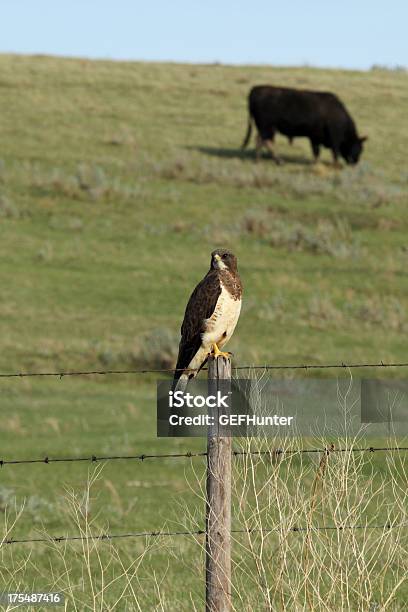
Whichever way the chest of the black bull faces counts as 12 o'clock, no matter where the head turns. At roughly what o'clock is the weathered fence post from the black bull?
The weathered fence post is roughly at 3 o'clock from the black bull.

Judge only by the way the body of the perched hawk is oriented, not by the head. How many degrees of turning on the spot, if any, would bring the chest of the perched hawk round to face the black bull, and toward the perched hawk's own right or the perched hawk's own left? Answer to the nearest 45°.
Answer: approximately 135° to the perched hawk's own left

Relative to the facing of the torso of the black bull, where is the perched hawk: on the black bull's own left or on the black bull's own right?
on the black bull's own right

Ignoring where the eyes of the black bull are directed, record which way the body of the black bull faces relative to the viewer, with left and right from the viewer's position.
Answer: facing to the right of the viewer

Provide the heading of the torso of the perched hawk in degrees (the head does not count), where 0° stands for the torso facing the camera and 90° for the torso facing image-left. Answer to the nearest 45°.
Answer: approximately 315°
